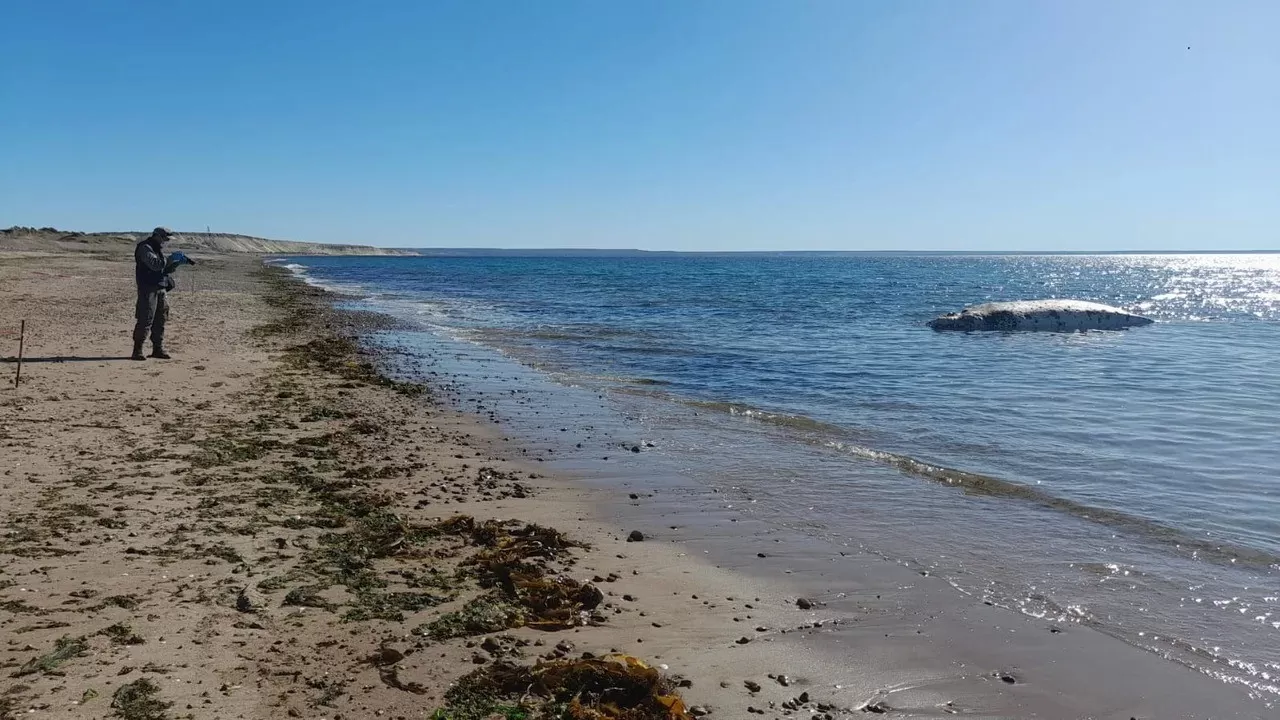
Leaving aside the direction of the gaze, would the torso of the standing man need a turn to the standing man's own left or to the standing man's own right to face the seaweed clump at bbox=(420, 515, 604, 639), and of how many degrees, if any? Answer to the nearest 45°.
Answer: approximately 90° to the standing man's own right

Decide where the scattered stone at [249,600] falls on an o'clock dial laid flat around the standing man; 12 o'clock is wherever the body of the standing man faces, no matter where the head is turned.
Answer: The scattered stone is roughly at 3 o'clock from the standing man.

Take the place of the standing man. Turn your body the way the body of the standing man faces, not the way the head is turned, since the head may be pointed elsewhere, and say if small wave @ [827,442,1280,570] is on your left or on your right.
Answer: on your right

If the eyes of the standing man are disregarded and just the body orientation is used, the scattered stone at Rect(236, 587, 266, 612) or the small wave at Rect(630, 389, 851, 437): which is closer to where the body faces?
the small wave

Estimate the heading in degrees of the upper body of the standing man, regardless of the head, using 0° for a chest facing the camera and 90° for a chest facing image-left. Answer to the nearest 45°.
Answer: approximately 270°

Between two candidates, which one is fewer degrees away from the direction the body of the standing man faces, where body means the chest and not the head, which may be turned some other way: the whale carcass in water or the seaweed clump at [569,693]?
the whale carcass in water

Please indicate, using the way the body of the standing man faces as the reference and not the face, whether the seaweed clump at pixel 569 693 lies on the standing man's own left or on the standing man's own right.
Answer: on the standing man's own right
